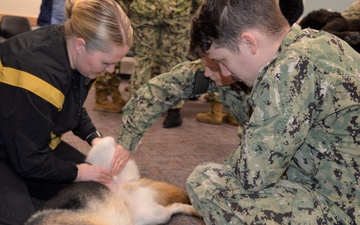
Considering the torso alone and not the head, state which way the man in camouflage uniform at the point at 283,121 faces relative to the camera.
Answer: to the viewer's left

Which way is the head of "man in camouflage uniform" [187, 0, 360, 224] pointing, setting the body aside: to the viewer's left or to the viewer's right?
to the viewer's left

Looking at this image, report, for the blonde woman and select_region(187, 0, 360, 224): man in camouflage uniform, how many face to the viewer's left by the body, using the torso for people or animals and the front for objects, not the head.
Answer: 1

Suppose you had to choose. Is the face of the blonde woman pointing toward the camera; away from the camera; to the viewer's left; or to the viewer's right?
to the viewer's right

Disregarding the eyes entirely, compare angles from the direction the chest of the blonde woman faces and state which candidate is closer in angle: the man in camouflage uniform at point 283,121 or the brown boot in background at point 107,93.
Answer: the man in camouflage uniform

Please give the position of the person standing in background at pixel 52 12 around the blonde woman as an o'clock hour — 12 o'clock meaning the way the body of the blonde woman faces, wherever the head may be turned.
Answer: The person standing in background is roughly at 9 o'clock from the blonde woman.

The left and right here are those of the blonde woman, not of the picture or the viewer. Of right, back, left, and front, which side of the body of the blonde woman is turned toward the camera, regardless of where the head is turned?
right

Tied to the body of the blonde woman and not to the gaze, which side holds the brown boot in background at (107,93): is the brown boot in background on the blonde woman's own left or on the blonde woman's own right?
on the blonde woman's own left
